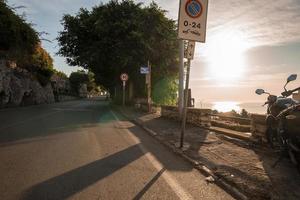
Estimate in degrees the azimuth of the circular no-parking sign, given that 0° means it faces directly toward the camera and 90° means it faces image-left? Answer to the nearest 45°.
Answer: approximately 0°

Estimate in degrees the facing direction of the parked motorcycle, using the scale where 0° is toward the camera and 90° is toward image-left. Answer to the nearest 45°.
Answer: approximately 135°

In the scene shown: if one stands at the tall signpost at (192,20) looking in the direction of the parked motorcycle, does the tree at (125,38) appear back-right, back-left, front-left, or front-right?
back-left
